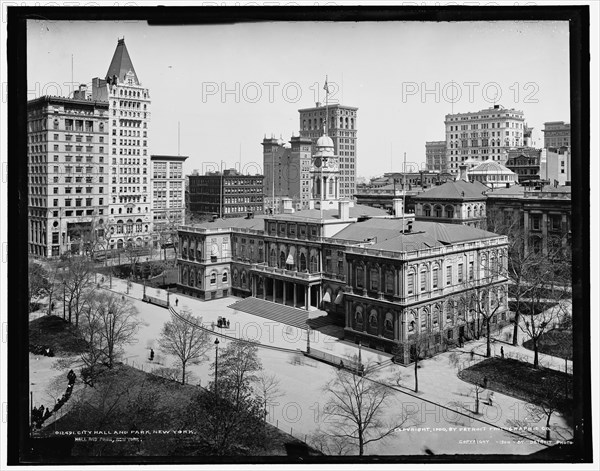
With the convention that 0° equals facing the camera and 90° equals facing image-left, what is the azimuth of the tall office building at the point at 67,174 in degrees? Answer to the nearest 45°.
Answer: approximately 315°

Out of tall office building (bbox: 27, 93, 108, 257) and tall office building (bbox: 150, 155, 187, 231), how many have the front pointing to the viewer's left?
0

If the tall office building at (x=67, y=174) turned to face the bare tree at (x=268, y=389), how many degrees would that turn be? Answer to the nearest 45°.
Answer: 0° — it already faces it

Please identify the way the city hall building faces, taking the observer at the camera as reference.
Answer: facing the viewer and to the left of the viewer

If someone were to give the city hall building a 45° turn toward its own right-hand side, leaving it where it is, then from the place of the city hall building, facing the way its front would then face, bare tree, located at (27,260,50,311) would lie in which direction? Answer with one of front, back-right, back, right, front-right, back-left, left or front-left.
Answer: front-left

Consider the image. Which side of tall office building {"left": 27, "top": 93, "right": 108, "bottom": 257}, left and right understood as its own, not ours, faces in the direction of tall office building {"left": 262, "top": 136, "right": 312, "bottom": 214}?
left

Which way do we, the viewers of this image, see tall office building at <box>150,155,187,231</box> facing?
facing the viewer and to the right of the viewer

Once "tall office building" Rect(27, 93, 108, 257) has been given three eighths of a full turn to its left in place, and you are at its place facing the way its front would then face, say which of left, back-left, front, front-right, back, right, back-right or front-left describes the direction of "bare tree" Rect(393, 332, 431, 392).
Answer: right

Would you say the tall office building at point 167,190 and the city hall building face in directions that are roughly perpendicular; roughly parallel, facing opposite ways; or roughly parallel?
roughly perpendicular

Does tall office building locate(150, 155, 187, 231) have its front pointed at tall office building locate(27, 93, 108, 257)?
no

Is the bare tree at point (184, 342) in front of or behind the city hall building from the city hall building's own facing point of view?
in front

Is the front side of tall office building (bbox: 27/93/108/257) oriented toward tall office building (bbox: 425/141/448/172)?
no

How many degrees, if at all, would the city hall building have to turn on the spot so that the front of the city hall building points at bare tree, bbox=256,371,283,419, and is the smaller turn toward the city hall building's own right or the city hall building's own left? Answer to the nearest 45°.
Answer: approximately 45° to the city hall building's own left

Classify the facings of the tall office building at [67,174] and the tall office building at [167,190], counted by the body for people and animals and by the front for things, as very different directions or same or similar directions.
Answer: same or similar directions

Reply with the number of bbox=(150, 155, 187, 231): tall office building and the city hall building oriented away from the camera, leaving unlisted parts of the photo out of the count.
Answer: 0

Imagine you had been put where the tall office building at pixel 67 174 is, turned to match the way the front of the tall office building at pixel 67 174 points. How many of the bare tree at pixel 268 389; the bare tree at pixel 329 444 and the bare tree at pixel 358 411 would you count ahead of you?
3
